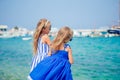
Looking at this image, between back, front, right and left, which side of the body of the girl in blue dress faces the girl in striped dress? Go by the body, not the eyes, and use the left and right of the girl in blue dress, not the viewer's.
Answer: left

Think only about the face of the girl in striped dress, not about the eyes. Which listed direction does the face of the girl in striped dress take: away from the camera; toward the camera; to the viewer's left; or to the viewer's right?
to the viewer's right
